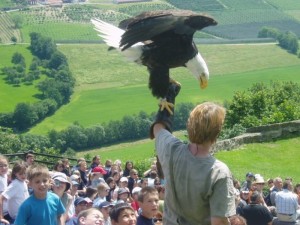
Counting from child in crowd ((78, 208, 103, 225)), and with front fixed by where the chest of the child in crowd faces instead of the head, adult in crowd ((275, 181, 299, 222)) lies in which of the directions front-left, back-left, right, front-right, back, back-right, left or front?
left

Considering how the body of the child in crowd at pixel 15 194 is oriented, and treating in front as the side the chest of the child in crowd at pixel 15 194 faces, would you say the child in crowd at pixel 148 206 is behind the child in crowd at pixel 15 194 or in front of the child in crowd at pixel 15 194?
in front

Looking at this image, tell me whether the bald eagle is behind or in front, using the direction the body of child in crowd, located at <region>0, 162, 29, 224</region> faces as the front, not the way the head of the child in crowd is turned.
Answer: in front

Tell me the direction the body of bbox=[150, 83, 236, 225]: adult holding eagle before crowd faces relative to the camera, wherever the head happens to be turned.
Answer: away from the camera

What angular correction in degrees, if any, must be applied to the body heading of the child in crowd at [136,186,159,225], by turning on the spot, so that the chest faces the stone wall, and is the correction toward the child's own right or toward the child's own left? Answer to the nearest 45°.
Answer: approximately 135° to the child's own left

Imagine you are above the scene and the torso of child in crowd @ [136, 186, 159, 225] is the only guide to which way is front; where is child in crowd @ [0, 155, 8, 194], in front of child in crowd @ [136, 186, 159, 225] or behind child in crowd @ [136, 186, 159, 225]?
behind

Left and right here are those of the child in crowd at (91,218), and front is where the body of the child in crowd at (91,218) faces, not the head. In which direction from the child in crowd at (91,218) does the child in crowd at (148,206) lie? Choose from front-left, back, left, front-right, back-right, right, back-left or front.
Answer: left
